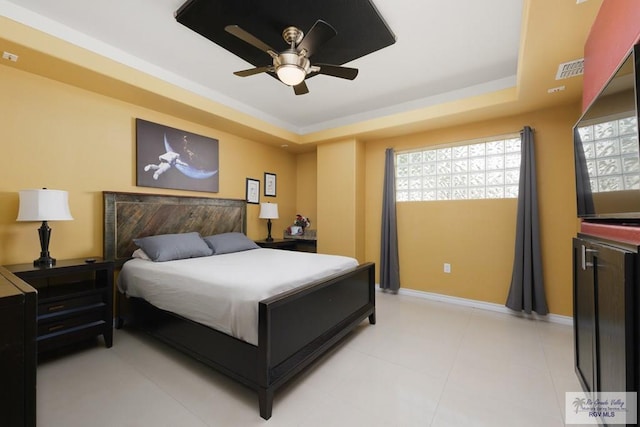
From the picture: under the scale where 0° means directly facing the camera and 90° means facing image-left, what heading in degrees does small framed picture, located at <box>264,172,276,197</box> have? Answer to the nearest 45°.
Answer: approximately 315°

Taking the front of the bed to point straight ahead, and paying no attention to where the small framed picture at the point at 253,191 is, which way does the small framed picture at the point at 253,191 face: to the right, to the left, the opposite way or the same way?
the same way

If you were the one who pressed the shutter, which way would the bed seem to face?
facing the viewer and to the right of the viewer

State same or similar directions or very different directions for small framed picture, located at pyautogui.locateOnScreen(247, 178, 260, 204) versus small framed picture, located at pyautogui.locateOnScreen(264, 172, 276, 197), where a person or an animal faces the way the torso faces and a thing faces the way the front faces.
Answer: same or similar directions

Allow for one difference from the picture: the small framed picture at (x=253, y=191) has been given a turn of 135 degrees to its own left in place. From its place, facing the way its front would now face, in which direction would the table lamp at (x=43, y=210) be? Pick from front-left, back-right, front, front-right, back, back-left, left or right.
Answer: back-left

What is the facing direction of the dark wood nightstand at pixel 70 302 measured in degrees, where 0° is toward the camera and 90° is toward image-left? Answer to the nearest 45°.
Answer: approximately 315°

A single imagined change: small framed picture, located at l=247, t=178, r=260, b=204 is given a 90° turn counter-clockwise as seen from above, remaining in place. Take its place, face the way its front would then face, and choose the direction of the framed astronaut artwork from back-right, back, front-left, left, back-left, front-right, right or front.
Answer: back

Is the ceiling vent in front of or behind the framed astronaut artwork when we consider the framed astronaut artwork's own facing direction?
in front

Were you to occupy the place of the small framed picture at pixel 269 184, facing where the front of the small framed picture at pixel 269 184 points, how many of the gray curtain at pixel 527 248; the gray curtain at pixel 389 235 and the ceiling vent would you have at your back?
0

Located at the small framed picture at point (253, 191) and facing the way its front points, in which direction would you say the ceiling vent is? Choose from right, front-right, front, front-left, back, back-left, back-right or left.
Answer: front

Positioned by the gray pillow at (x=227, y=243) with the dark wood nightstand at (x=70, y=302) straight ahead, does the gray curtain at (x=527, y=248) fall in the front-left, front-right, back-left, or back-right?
back-left

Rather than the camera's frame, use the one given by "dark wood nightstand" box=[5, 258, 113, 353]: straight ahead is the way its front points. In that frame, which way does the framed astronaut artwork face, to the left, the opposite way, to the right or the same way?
the same way

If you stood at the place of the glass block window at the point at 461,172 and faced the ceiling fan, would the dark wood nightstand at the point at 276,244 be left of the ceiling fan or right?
right

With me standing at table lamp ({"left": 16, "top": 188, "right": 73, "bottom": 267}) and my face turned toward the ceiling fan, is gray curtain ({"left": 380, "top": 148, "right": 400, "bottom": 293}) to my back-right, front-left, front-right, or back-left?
front-left

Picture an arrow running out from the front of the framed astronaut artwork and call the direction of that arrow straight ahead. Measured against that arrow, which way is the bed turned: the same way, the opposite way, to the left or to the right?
the same way

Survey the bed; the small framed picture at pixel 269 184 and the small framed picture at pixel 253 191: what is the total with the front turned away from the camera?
0

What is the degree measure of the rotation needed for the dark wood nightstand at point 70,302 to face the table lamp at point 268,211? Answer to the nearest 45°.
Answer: approximately 45° to its left
